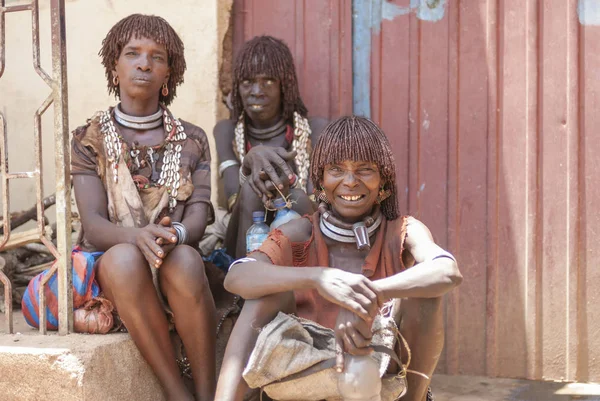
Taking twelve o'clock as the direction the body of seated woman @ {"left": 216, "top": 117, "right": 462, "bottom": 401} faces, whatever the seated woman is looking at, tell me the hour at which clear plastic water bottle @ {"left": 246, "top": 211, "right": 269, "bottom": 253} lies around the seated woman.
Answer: The clear plastic water bottle is roughly at 5 o'clock from the seated woman.

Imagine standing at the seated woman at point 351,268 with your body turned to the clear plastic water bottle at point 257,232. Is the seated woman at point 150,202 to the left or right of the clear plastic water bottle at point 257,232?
left

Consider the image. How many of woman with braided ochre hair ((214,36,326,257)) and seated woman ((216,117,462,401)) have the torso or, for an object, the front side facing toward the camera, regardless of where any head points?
2

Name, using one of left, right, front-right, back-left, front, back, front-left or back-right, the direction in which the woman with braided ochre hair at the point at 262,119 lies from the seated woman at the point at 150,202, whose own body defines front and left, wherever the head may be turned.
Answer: back-left

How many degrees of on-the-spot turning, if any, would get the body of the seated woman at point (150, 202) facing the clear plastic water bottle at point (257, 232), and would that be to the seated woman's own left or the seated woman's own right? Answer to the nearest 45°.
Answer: approximately 90° to the seated woman's own left

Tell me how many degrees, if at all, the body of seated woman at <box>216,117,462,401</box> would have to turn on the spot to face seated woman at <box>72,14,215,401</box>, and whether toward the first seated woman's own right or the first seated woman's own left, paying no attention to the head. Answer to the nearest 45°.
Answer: approximately 135° to the first seated woman's own right

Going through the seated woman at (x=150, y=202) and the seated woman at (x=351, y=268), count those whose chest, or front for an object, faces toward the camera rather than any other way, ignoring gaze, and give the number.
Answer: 2

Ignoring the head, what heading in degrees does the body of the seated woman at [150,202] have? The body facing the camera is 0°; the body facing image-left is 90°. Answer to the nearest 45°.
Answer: approximately 0°

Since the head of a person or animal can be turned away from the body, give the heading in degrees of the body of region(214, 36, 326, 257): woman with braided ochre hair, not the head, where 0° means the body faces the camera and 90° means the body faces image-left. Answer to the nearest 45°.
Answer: approximately 0°

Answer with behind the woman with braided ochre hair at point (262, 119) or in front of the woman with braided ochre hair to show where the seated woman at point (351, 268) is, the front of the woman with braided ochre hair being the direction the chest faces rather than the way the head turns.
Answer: in front
